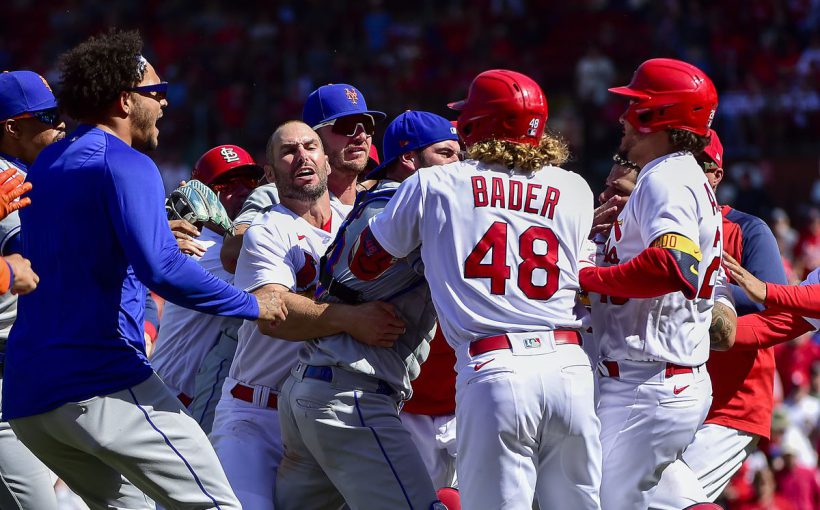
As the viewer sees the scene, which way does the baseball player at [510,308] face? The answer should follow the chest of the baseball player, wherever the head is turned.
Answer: away from the camera

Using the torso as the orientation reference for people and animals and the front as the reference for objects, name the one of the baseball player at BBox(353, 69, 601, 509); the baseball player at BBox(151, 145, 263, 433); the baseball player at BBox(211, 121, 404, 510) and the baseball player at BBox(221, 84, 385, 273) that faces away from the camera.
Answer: the baseball player at BBox(353, 69, 601, 509)

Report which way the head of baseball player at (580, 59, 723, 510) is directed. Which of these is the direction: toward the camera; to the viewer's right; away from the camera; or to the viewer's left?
to the viewer's left

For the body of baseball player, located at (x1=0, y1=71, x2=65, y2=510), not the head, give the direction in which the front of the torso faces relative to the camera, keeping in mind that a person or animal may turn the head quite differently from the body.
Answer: to the viewer's right

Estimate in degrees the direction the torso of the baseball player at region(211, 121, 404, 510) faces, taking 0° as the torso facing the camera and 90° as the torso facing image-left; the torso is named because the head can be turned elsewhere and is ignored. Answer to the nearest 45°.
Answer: approximately 315°

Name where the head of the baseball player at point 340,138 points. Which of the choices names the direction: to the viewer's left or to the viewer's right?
to the viewer's right

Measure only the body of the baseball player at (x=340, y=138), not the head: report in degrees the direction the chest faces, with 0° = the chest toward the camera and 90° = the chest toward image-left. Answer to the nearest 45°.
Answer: approximately 315°

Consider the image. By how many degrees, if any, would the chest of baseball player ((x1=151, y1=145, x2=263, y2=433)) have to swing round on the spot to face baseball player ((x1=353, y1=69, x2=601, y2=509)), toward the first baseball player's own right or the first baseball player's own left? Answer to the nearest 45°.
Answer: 0° — they already face them

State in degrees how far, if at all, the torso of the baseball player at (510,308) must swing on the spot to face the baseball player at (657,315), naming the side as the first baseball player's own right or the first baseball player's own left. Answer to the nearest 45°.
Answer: approximately 45° to the first baseball player's own right
